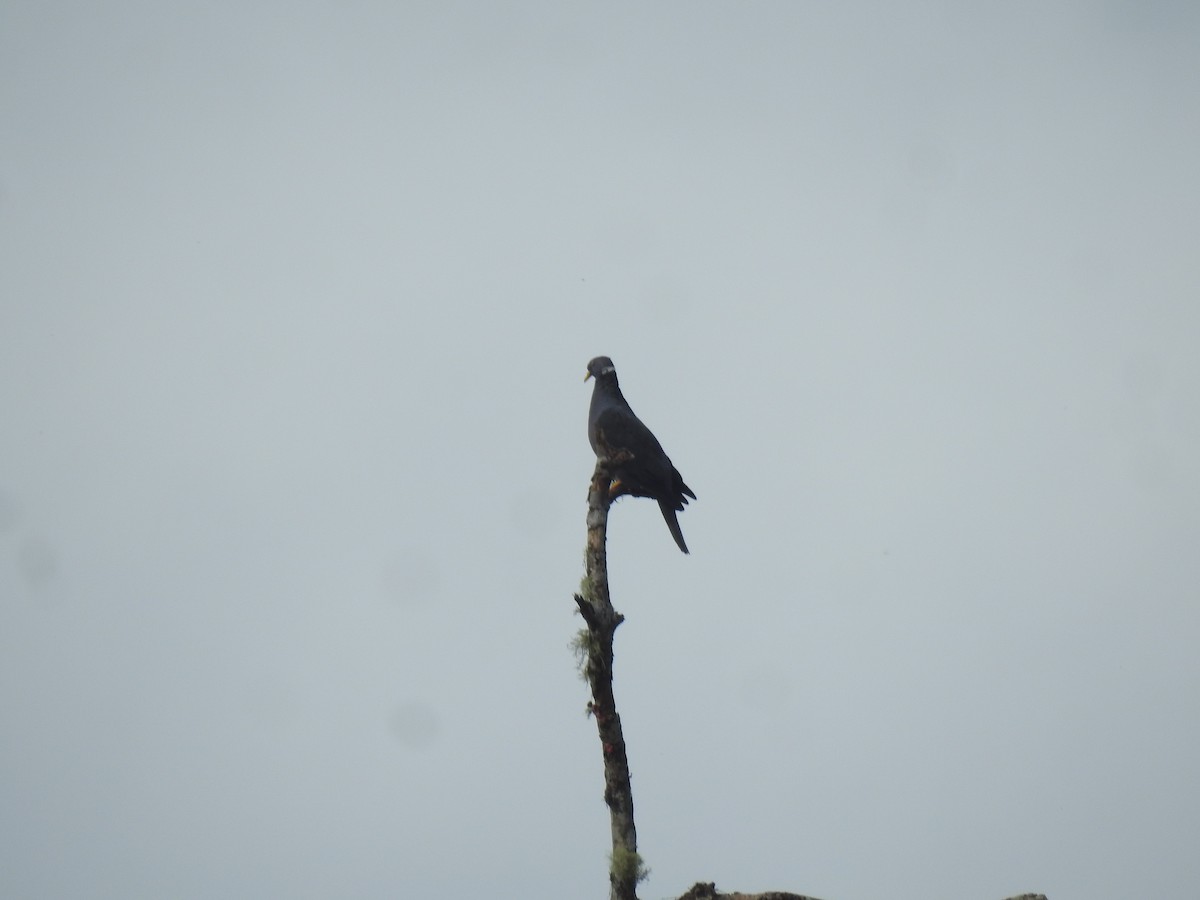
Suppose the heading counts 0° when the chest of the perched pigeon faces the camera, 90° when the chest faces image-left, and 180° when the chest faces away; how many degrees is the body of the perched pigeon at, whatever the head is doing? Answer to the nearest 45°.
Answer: approximately 90°
